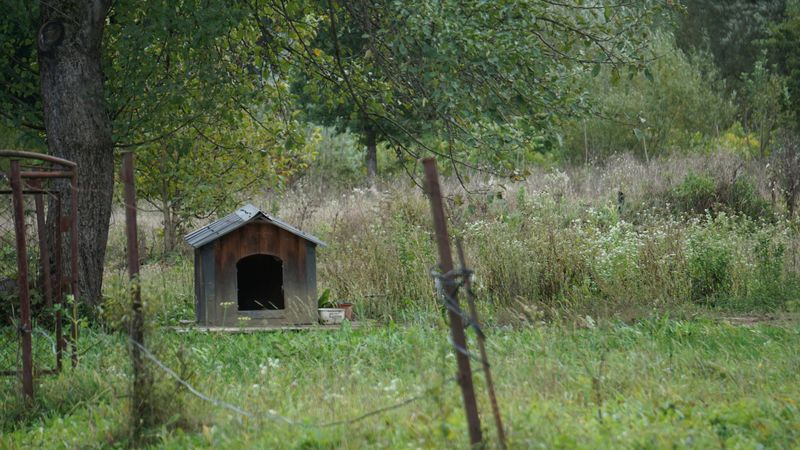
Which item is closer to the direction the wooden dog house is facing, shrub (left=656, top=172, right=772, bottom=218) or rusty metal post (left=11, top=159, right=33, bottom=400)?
the rusty metal post

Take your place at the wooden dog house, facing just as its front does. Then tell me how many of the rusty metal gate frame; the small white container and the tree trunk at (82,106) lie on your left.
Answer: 1

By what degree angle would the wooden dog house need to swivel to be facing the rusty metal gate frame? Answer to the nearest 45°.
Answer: approximately 45° to its right

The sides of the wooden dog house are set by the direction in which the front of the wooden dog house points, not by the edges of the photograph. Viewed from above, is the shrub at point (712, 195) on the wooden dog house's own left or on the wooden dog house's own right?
on the wooden dog house's own left

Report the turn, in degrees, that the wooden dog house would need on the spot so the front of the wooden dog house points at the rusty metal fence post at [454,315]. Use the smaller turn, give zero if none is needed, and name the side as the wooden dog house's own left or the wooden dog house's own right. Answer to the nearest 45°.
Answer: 0° — it already faces it

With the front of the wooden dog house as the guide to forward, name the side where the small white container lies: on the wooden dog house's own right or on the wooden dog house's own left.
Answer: on the wooden dog house's own left

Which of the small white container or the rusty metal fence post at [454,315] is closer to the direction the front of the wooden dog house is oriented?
the rusty metal fence post

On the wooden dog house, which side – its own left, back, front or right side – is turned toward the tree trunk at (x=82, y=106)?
right

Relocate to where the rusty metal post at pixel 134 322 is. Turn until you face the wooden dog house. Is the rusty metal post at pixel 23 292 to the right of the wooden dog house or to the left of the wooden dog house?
left

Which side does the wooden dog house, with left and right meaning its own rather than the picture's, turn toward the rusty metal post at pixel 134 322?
front

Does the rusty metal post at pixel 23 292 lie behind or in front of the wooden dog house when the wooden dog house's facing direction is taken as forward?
in front

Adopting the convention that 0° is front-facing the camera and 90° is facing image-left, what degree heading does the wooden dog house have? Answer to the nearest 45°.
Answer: approximately 0°

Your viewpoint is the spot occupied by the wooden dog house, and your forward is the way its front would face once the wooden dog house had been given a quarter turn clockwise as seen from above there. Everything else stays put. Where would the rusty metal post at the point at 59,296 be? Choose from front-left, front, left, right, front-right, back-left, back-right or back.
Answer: front-left
